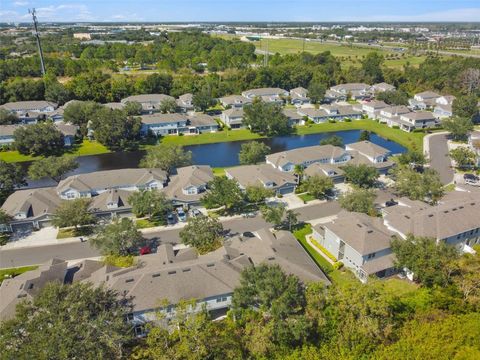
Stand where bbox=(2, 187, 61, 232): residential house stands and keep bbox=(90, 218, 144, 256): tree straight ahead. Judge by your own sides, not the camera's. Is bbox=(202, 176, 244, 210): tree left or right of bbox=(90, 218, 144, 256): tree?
left

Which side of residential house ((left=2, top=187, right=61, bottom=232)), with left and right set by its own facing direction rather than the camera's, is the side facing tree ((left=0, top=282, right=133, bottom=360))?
front

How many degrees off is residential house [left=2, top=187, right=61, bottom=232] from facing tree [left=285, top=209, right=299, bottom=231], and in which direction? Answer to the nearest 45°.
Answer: approximately 45° to its left

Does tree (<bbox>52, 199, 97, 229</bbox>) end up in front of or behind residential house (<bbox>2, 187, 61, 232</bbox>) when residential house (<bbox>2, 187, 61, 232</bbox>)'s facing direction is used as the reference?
in front

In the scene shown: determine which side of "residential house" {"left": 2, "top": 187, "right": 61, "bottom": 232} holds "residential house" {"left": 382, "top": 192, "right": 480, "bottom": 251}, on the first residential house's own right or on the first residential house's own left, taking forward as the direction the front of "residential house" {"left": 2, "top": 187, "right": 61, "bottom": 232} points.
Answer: on the first residential house's own left

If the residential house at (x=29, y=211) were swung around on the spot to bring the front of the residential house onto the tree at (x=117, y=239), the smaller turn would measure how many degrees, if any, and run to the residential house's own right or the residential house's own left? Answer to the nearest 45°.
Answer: approximately 45° to the residential house's own left

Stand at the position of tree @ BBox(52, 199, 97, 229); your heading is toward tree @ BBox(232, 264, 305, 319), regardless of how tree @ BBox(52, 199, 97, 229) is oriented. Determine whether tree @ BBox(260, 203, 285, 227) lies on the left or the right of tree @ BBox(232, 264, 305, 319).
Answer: left

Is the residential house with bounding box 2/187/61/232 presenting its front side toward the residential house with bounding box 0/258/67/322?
yes

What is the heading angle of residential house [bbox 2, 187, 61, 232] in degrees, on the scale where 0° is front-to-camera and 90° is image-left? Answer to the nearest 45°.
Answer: approximately 0°

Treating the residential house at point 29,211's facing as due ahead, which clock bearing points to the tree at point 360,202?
The tree is roughly at 10 o'clock from the residential house.

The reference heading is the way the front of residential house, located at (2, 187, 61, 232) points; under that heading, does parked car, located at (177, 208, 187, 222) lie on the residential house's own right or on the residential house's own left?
on the residential house's own left
